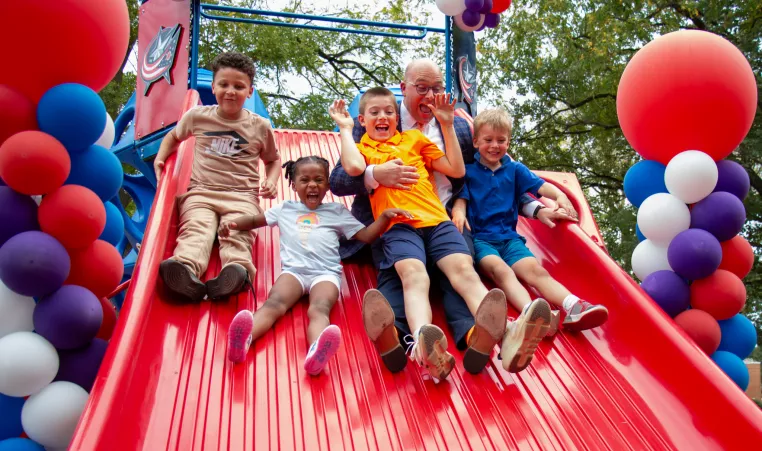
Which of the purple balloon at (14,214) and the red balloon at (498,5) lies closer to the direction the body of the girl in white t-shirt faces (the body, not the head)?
the purple balloon

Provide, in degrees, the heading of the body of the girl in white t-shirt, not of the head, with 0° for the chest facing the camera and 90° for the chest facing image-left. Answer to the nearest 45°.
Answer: approximately 0°

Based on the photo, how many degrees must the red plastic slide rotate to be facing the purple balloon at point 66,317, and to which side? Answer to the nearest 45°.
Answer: approximately 90° to its right

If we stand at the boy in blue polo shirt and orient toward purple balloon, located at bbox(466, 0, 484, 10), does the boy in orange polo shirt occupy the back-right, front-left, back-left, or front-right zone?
back-left

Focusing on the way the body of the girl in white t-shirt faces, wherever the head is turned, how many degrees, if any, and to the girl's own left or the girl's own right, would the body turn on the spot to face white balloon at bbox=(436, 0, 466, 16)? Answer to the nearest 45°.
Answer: approximately 135° to the girl's own left

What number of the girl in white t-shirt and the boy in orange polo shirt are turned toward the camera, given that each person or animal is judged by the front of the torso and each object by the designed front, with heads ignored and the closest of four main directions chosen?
2

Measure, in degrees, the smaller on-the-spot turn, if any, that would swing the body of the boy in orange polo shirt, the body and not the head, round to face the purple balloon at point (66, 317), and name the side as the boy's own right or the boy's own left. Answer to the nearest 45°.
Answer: approximately 45° to the boy's own right

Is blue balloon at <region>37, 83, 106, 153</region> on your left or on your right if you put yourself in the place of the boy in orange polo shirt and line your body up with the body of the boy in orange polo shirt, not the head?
on your right
